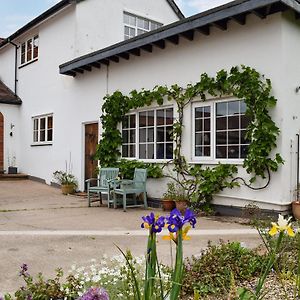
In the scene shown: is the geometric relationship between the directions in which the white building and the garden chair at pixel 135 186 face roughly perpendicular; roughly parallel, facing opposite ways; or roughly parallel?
roughly parallel

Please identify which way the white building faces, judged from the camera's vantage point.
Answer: facing the viewer and to the left of the viewer

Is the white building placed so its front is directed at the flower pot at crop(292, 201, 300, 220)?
no

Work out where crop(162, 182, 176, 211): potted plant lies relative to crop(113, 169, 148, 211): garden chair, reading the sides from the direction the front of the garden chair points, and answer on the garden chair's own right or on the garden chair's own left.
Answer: on the garden chair's own left

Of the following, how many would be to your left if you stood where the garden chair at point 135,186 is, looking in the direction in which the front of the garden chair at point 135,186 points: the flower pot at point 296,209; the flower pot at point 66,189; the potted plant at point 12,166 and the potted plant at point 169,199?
2

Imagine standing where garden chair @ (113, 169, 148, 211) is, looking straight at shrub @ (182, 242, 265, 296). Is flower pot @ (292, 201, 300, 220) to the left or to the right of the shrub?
left

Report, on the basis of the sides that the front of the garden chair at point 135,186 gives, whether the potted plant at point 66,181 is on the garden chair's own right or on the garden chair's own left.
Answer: on the garden chair's own right

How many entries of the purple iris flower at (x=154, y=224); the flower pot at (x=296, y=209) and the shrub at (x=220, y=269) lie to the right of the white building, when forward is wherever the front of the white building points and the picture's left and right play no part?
0

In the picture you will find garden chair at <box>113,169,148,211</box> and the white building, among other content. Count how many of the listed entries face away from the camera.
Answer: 0

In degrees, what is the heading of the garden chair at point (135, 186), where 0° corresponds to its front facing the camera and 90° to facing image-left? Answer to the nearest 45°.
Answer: approximately 45°

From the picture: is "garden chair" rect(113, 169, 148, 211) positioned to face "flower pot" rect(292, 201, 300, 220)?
no

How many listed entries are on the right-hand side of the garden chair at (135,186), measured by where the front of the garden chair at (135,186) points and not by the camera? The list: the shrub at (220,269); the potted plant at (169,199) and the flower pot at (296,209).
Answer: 0

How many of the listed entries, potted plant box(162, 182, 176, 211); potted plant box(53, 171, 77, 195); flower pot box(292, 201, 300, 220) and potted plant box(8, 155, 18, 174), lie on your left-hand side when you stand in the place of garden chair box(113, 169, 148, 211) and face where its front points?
2

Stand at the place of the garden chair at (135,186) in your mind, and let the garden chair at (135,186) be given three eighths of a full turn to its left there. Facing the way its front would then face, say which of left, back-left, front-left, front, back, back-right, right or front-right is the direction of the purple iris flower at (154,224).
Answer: right

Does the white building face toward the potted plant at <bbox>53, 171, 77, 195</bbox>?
no

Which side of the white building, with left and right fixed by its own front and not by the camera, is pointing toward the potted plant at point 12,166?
right
